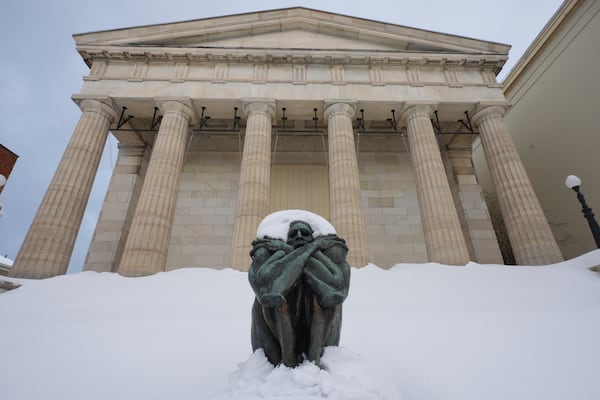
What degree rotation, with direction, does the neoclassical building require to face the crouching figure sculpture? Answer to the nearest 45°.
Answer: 0° — it already faces it

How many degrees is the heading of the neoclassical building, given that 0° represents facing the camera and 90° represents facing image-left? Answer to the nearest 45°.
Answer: approximately 0°

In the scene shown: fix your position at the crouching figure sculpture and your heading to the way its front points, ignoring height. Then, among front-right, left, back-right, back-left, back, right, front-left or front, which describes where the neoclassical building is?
back

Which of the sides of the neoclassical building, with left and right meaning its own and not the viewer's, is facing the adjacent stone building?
left

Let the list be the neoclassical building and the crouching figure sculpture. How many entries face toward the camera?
2

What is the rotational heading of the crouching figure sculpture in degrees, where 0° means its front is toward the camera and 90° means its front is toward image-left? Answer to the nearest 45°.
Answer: approximately 0°

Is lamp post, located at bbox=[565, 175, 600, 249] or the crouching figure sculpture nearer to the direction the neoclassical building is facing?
the crouching figure sculpture
